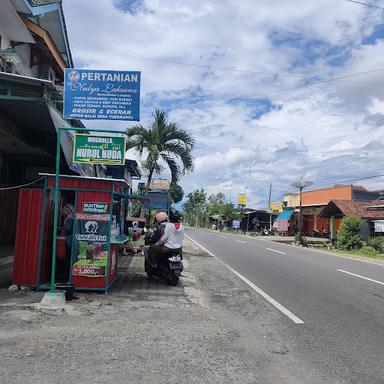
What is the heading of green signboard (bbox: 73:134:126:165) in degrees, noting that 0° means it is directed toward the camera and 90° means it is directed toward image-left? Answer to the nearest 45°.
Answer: approximately 0°

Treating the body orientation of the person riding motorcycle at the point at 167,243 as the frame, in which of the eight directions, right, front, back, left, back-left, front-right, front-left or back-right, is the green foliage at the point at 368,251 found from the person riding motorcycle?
right

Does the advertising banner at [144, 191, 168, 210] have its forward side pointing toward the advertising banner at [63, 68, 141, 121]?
yes

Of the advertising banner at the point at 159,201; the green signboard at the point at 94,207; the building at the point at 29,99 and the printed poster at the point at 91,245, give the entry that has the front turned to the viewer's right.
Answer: the building

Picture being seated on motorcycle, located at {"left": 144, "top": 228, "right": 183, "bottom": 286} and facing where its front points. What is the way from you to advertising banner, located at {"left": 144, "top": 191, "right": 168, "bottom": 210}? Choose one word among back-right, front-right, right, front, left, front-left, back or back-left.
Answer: front-right

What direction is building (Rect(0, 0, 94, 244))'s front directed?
to the viewer's right

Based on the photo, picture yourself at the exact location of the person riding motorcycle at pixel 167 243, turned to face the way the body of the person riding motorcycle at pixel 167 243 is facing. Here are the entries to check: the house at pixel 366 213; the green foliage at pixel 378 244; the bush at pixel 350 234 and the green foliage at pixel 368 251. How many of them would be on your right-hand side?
4

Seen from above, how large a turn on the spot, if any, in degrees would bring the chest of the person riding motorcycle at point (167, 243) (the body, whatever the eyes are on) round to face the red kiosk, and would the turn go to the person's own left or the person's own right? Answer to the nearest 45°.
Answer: approximately 90° to the person's own left

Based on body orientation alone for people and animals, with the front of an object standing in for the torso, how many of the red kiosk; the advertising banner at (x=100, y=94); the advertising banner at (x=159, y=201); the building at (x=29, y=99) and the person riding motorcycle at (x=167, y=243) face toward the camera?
2

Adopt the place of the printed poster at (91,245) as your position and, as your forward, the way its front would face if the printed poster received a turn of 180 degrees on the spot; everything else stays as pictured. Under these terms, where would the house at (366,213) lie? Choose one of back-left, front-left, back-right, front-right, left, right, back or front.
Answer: front-right

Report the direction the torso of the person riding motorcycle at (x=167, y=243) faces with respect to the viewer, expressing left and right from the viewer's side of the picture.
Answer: facing away from the viewer and to the left of the viewer
